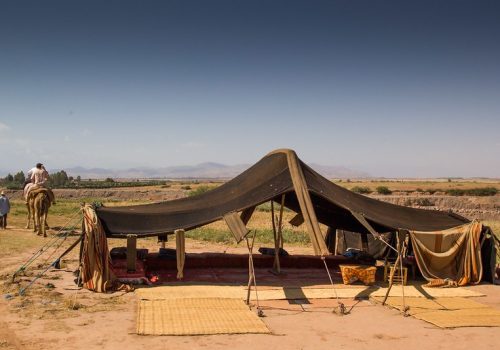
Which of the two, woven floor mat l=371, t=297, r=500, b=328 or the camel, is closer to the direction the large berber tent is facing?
the woven floor mat

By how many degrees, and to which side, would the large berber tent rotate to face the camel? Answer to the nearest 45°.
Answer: approximately 135° to its right

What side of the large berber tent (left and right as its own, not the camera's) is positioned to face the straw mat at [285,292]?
front

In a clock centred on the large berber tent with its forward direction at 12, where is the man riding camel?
The man riding camel is roughly at 4 o'clock from the large berber tent.

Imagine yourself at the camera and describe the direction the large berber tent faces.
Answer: facing the viewer

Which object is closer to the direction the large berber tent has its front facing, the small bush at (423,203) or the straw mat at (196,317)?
the straw mat

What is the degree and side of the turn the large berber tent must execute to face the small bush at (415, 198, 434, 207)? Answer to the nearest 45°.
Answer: approximately 180°
